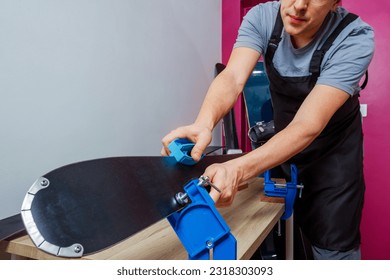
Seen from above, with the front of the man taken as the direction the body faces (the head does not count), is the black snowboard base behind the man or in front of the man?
in front

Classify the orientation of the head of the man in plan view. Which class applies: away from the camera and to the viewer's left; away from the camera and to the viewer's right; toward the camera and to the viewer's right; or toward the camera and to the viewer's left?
toward the camera and to the viewer's left

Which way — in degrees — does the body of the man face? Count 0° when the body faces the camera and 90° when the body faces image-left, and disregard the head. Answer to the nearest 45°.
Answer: approximately 45°
